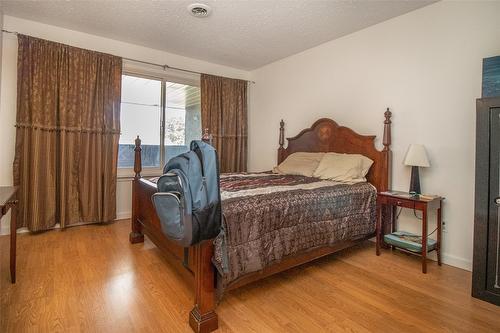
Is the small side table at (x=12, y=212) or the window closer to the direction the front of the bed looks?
the small side table

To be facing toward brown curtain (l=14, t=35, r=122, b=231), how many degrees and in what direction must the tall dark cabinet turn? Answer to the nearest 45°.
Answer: approximately 45° to its right

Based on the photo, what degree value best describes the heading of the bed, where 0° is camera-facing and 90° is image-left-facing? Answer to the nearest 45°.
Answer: approximately 45°

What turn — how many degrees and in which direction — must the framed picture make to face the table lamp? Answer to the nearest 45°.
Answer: approximately 90° to its right

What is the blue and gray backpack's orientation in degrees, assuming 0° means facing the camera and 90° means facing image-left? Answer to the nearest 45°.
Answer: approximately 45°

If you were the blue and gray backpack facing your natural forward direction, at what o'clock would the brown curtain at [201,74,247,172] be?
The brown curtain is roughly at 5 o'clock from the blue and gray backpack.

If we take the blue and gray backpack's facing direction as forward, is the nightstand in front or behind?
behind

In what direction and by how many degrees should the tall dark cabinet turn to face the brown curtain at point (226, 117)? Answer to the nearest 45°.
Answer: approximately 45° to its right

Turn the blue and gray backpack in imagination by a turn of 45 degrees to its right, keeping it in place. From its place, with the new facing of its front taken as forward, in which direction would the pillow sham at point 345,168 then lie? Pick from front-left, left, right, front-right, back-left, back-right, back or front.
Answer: back-right

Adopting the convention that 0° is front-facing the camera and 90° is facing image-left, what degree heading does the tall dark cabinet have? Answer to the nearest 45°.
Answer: approximately 45°

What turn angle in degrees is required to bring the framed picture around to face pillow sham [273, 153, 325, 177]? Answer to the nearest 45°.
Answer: approximately 45° to its right
